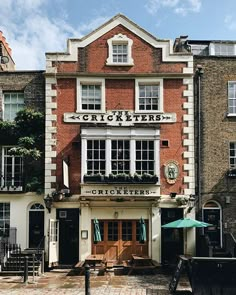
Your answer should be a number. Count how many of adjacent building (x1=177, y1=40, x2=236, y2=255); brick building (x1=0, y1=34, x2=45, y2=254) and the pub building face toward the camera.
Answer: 3

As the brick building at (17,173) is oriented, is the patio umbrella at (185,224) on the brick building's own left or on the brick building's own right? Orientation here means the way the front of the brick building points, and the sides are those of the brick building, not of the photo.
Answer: on the brick building's own left

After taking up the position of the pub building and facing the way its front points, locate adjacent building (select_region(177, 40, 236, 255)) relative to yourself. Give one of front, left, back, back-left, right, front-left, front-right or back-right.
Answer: left

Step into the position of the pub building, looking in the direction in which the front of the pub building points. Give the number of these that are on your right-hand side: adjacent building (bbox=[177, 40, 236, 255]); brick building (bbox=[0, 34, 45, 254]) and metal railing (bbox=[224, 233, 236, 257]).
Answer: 1

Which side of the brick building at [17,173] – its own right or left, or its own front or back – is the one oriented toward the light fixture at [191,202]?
left

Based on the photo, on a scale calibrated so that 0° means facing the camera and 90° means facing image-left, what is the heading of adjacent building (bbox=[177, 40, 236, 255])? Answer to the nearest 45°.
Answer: approximately 0°

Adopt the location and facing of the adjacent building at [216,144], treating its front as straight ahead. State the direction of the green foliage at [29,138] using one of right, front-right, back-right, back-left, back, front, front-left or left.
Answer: right

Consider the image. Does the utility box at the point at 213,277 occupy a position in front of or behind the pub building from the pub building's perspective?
in front

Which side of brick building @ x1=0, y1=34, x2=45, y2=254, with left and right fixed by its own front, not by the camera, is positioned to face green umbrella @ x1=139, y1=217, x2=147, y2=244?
left

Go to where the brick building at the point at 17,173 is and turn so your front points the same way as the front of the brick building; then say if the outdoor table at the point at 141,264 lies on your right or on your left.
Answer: on your left

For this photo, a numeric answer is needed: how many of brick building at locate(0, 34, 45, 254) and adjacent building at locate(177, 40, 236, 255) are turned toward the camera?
2
